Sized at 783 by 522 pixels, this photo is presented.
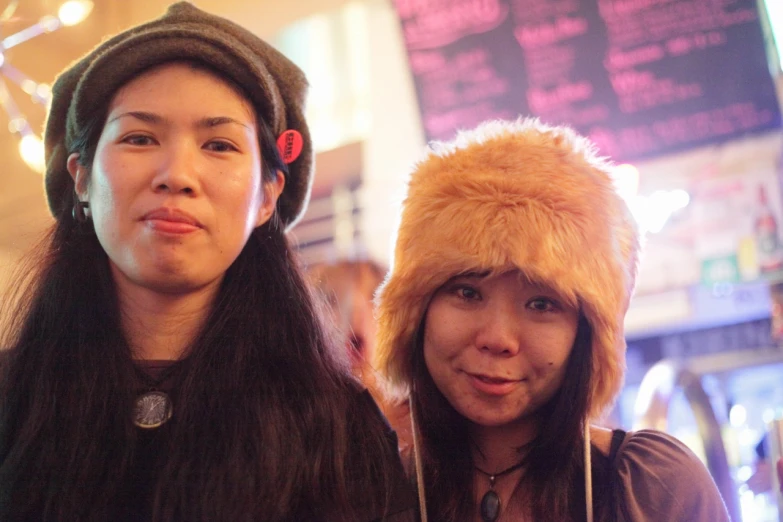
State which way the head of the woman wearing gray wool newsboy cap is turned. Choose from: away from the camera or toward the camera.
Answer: toward the camera

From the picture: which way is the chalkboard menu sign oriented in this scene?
toward the camera

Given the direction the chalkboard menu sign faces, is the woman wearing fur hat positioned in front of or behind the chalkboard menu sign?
in front

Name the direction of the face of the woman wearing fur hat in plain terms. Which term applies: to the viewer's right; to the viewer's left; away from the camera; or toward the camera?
toward the camera

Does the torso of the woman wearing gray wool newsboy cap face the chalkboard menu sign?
no

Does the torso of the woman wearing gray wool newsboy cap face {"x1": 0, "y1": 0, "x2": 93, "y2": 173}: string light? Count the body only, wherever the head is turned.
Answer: no

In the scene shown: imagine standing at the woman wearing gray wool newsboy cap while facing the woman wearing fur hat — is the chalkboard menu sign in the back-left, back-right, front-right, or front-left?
front-left

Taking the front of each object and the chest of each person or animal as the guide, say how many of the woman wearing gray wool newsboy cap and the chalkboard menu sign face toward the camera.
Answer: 2

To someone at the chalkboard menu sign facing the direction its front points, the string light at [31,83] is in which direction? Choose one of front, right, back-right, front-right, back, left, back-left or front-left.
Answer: front-right

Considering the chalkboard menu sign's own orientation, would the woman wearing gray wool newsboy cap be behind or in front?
in front
